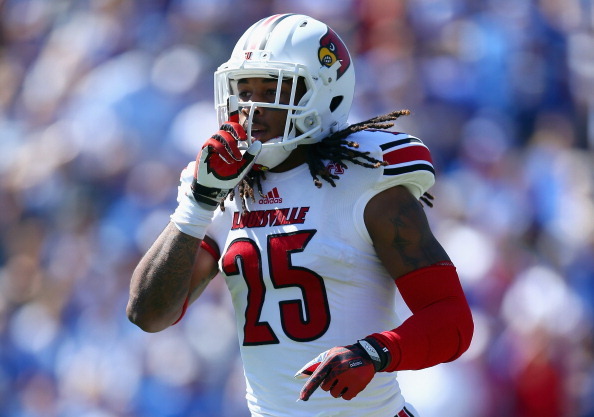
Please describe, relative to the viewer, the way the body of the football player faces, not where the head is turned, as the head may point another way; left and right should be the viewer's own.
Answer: facing the viewer and to the left of the viewer
